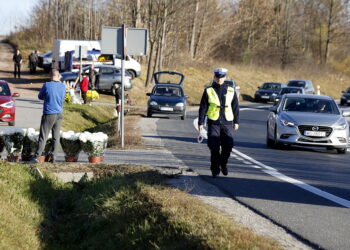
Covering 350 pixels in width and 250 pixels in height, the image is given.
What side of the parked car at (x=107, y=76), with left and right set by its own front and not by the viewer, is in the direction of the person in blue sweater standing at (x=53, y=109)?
left

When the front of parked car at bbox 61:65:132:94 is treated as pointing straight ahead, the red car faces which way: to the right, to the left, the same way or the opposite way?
to the left

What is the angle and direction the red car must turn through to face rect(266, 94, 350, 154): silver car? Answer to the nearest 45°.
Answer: approximately 45° to its left

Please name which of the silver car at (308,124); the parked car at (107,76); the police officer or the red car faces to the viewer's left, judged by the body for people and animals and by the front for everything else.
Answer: the parked car

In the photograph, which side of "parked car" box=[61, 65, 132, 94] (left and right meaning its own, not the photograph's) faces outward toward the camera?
left

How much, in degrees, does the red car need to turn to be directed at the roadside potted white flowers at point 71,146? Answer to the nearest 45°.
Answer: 0° — it already faces it

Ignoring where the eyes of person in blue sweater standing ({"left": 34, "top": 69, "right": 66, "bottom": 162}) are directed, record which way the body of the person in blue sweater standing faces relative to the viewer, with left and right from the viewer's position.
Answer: facing away from the viewer and to the left of the viewer

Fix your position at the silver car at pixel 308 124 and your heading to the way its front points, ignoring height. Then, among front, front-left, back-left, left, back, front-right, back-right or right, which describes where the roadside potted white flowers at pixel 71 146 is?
front-right

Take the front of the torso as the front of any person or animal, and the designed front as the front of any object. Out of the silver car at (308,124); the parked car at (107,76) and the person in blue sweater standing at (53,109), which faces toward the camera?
the silver car

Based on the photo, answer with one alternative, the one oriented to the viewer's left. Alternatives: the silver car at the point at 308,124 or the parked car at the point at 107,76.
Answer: the parked car

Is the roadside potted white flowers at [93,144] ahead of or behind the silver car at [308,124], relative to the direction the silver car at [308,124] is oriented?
ahead
